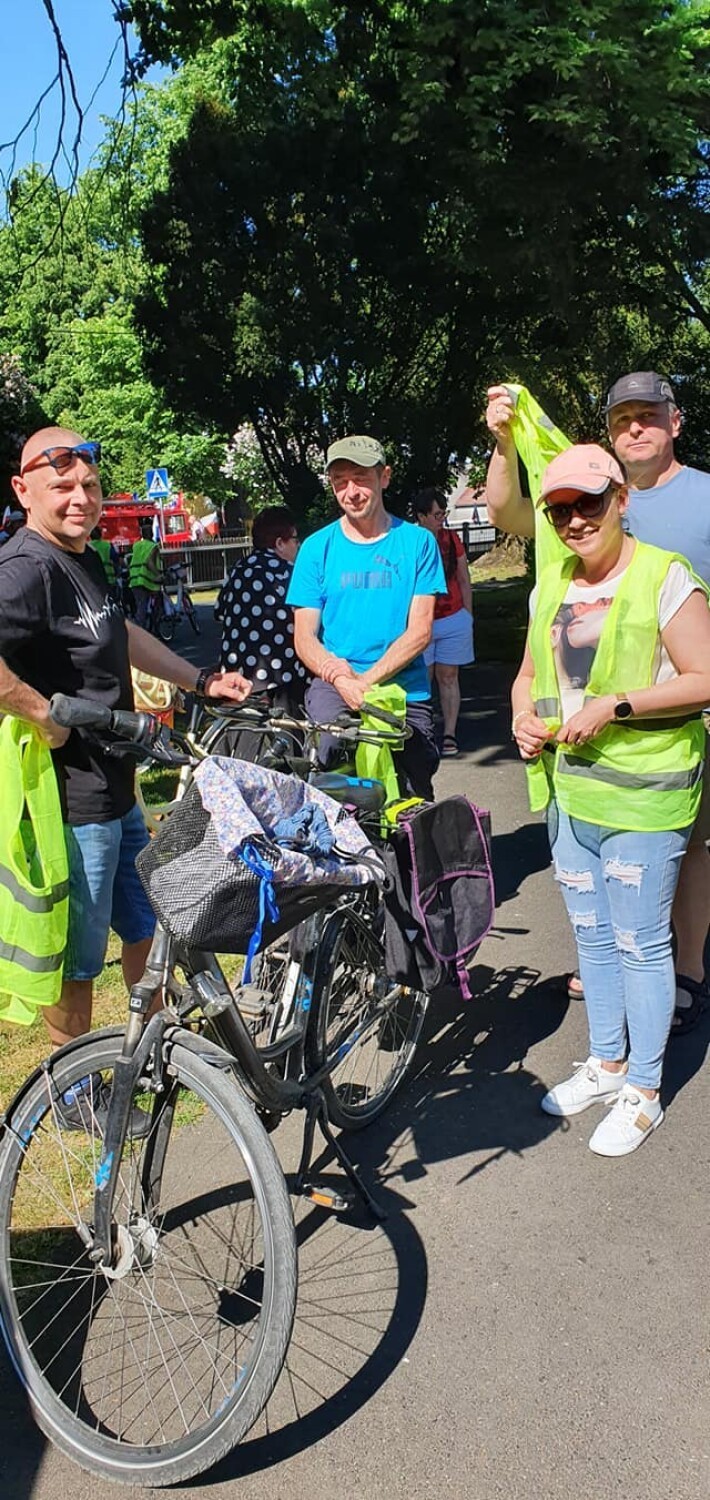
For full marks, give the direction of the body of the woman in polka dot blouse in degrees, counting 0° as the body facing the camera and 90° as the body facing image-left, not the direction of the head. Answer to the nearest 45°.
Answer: approximately 225°

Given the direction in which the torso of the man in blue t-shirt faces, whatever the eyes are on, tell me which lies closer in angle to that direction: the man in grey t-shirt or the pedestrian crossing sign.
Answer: the man in grey t-shirt

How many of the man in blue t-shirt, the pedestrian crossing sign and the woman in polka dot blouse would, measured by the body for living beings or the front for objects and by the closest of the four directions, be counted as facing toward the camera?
2

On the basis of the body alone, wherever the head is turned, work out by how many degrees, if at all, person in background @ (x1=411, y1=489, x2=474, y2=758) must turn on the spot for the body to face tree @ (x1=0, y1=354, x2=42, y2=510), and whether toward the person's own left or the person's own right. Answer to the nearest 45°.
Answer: approximately 90° to the person's own right

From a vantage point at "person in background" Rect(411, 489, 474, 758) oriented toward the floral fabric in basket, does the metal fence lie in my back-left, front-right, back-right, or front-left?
back-right

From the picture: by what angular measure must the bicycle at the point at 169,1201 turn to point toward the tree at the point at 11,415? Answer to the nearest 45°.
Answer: approximately 135° to its right

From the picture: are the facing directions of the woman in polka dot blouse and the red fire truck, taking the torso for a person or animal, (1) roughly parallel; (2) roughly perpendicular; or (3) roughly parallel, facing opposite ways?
roughly perpendicular

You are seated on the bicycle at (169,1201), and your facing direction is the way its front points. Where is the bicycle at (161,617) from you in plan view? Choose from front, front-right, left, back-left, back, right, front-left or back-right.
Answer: back-right

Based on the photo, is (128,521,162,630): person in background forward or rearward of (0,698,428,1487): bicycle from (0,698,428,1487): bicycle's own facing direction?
rearward
